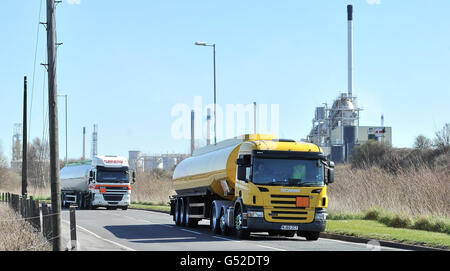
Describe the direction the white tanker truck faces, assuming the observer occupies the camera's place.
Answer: facing the viewer and to the right of the viewer

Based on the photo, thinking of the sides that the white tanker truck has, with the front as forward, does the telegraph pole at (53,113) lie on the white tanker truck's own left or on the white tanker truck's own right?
on the white tanker truck's own right

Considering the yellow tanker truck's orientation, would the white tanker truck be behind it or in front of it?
behind

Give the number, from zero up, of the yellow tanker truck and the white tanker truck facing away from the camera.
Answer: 0

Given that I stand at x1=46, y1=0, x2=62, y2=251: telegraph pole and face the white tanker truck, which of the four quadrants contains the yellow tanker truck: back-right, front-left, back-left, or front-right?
front-right

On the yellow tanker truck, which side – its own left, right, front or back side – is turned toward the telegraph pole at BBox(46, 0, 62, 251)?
right
